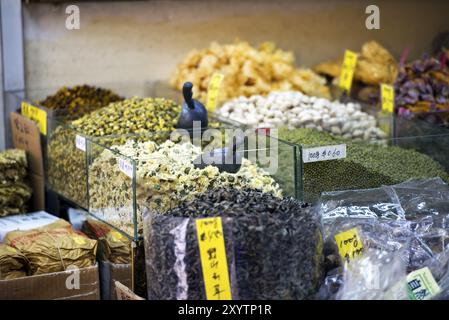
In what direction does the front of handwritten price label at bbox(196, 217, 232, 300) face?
toward the camera

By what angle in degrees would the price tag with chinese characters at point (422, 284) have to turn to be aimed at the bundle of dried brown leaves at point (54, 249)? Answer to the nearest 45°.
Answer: approximately 90° to its right

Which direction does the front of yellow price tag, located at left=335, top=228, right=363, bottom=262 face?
toward the camera

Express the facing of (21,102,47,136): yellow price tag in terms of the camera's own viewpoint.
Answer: facing the viewer and to the left of the viewer

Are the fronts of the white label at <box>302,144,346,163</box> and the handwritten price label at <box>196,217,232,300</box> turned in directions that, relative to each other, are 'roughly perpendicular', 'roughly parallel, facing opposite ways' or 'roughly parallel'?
roughly parallel

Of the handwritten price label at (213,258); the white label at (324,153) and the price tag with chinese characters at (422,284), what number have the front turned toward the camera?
3

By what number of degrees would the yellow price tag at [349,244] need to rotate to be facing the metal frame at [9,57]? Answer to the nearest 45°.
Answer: approximately 135° to its right

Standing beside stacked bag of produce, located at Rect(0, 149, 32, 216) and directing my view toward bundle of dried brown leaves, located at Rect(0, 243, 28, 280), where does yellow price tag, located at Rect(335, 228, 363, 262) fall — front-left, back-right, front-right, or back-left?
front-left

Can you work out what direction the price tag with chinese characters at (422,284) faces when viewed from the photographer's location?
facing the viewer

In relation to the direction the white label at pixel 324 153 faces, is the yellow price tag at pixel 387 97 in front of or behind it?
behind

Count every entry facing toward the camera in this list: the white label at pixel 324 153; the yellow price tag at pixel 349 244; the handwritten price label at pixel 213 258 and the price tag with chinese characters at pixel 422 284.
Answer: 4

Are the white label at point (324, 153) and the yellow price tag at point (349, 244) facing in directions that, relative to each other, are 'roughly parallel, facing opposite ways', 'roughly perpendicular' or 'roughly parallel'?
roughly parallel

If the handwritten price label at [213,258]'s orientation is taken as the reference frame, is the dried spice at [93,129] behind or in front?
behind

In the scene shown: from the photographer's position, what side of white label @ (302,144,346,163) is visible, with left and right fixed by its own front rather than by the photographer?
front
